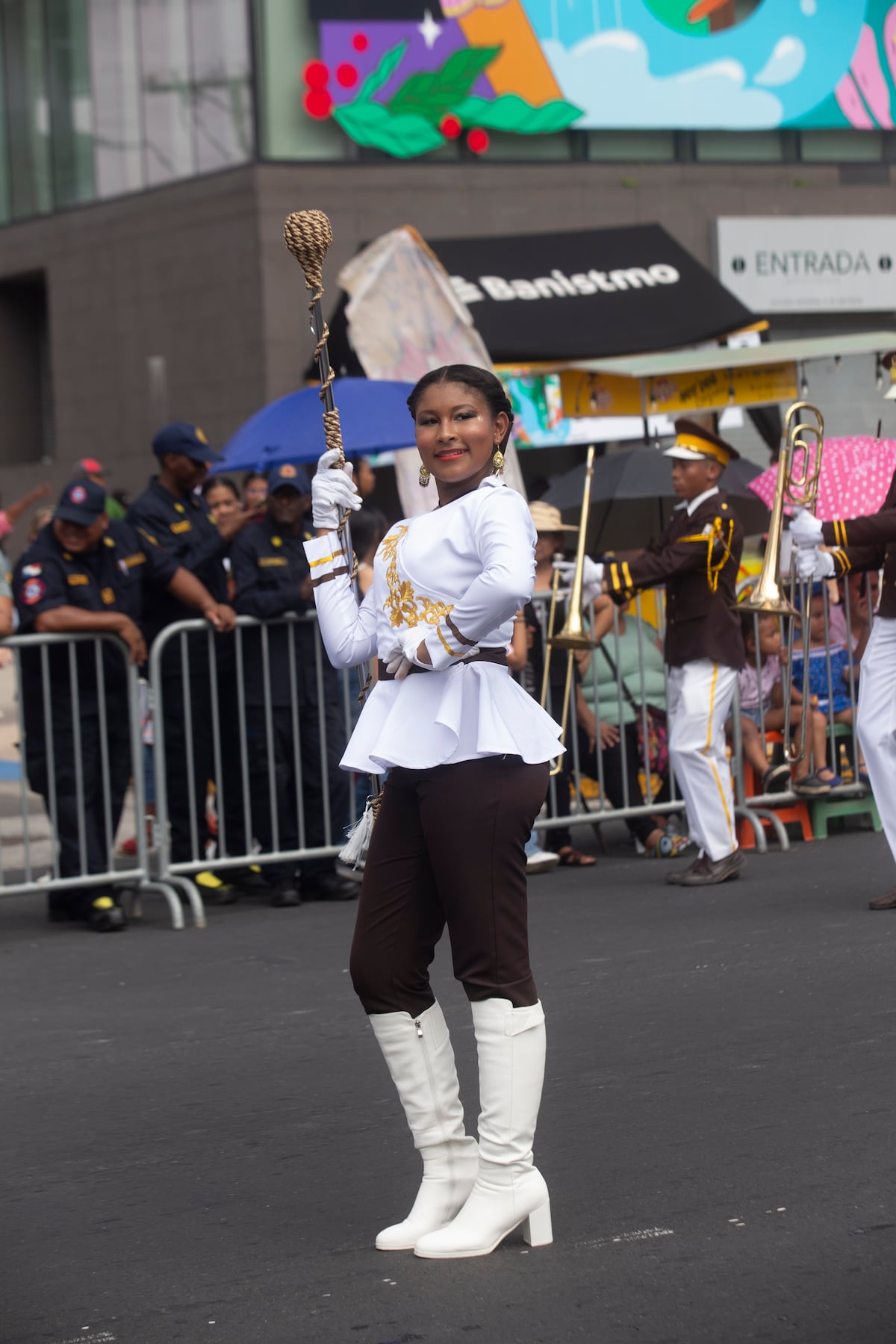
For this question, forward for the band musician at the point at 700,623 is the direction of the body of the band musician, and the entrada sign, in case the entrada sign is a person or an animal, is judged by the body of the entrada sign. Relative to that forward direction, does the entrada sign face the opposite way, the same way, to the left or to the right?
to the left

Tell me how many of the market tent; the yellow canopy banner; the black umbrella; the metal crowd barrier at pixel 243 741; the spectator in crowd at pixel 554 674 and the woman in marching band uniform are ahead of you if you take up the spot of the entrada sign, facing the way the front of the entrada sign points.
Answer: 6

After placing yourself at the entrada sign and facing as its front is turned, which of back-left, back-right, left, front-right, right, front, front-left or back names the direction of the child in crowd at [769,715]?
front

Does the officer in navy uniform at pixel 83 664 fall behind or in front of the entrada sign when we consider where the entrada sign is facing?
in front

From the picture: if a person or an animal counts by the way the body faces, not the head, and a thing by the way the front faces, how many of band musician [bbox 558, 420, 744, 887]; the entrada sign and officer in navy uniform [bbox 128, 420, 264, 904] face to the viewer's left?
1

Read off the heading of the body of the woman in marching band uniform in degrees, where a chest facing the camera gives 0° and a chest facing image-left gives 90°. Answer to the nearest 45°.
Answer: approximately 45°

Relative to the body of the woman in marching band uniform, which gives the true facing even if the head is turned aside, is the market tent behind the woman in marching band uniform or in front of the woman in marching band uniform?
behind

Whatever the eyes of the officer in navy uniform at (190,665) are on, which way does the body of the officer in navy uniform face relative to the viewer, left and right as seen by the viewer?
facing the viewer and to the right of the viewer

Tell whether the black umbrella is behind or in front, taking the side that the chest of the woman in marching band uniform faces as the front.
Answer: behind

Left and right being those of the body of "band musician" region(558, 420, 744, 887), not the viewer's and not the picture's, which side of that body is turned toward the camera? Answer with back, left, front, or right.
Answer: left

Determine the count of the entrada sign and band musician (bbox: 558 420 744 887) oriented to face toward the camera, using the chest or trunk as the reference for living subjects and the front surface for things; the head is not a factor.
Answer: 1

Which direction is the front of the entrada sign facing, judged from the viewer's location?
facing the viewer
